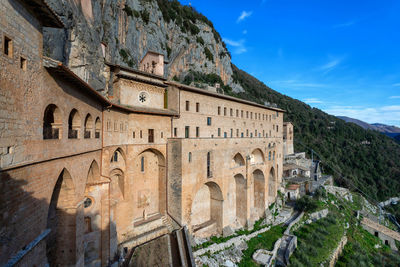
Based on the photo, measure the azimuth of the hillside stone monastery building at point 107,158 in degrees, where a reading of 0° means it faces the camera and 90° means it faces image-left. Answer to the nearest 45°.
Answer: approximately 315°

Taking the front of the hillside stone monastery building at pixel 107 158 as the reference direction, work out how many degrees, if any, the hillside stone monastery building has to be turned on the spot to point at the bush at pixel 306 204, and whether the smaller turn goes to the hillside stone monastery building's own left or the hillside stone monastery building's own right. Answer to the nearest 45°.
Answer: approximately 45° to the hillside stone monastery building's own left
